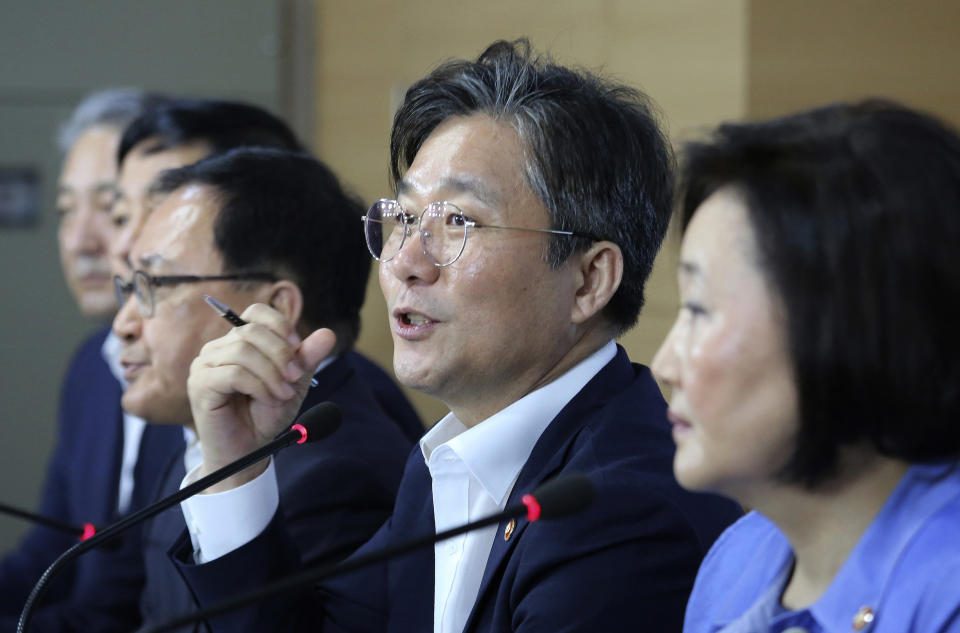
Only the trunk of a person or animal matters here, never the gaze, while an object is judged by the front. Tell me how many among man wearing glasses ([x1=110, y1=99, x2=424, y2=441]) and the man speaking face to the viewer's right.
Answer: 0

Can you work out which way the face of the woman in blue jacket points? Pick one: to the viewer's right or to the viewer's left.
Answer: to the viewer's left

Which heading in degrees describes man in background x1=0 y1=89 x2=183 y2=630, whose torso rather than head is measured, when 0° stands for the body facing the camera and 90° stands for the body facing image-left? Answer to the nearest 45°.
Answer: approximately 45°

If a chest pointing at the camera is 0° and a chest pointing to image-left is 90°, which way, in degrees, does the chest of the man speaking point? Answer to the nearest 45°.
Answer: approximately 45°

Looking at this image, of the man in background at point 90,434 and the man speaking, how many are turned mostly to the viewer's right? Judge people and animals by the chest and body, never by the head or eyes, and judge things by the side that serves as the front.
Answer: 0

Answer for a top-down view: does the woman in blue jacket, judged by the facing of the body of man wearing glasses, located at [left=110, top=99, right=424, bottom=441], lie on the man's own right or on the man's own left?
on the man's own left

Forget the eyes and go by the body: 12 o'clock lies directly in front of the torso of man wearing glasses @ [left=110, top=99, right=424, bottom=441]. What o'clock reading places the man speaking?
The man speaking is roughly at 10 o'clock from the man wearing glasses.

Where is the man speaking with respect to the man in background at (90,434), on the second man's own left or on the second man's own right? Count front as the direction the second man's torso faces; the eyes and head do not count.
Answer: on the second man's own left

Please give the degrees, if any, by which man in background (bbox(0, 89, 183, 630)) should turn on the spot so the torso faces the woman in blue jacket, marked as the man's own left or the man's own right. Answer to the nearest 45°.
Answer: approximately 45° to the man's own left
